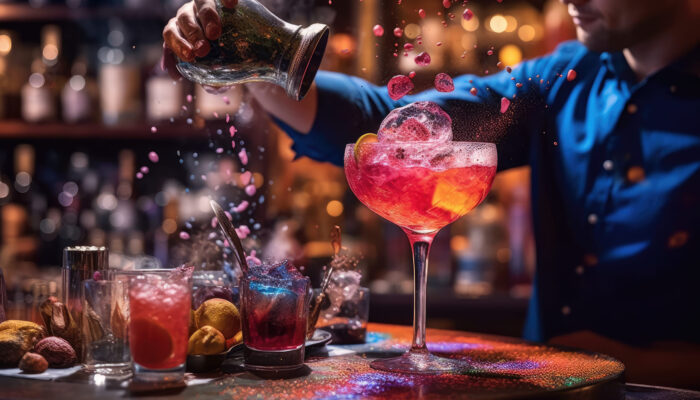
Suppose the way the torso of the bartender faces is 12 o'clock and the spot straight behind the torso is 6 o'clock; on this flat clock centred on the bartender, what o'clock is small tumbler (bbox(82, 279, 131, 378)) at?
The small tumbler is roughly at 12 o'clock from the bartender.

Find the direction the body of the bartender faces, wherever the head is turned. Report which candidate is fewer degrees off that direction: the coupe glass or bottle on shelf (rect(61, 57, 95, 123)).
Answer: the coupe glass

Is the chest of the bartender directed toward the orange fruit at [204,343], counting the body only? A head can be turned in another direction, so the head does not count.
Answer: yes

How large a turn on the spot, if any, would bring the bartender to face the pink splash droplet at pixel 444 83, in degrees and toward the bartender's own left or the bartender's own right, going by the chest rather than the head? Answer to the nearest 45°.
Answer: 0° — they already face it

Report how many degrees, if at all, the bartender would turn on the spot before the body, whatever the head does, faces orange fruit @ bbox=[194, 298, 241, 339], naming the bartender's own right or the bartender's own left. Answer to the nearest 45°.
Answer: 0° — they already face it

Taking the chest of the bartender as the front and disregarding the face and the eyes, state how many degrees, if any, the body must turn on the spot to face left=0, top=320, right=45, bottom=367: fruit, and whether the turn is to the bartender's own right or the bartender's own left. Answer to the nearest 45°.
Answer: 0° — they already face it

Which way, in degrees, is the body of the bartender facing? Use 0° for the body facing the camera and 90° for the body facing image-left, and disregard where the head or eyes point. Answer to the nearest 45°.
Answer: approximately 45°

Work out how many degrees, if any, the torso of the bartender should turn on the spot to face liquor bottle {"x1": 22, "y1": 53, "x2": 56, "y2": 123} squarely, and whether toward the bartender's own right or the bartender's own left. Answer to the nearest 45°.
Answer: approximately 90° to the bartender's own right
